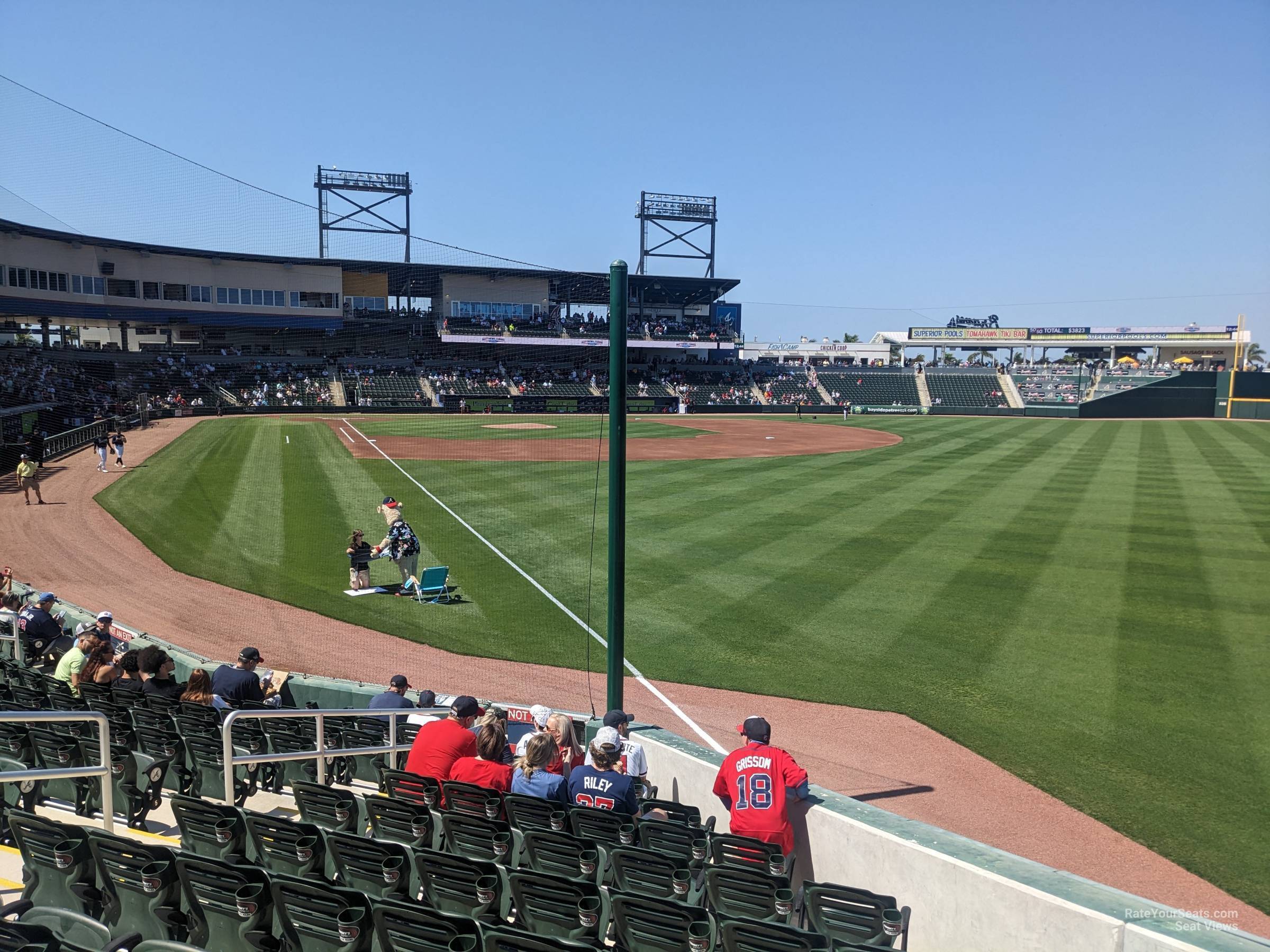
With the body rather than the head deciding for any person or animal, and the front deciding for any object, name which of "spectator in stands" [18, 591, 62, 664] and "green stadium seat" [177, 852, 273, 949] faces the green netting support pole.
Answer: the green stadium seat

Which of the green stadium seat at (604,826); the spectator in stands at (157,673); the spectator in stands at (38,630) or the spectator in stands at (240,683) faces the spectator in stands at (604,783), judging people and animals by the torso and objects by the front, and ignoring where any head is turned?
the green stadium seat

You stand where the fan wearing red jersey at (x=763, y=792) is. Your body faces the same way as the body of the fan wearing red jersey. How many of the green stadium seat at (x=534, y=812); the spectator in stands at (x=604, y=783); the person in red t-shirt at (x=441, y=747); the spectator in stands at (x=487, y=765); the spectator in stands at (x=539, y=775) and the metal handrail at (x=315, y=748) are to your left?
6

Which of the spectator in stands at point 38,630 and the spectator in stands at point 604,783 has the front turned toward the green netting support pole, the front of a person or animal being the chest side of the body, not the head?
the spectator in stands at point 604,783

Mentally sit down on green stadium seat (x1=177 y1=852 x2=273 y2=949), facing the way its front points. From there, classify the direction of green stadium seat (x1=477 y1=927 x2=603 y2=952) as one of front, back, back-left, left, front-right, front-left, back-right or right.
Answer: right

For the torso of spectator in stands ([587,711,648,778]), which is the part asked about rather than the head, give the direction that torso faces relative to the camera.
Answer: away from the camera

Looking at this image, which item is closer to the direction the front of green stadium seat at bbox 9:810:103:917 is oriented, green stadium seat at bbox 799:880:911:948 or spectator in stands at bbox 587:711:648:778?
the spectator in stands

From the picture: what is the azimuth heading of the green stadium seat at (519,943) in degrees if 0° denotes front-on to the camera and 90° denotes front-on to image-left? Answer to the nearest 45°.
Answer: approximately 225°

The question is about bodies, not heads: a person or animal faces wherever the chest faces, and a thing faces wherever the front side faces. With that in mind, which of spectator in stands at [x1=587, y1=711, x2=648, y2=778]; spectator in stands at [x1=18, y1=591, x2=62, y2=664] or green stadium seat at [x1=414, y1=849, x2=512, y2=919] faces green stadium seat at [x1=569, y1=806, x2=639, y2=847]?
green stadium seat at [x1=414, y1=849, x2=512, y2=919]

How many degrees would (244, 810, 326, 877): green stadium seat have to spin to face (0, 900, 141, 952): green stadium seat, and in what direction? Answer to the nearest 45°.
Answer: approximately 180°

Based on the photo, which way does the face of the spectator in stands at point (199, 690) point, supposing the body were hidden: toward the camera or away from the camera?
away from the camera

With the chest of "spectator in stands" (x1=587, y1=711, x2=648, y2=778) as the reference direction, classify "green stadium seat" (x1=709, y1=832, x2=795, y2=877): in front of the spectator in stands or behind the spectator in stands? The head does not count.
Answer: behind

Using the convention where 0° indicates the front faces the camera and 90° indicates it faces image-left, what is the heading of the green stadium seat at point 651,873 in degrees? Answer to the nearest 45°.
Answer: approximately 225°

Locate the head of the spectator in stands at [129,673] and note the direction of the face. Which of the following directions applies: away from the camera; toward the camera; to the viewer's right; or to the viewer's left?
away from the camera

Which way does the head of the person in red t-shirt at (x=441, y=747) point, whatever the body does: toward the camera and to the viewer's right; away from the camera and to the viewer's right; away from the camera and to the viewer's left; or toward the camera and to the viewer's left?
away from the camera and to the viewer's right

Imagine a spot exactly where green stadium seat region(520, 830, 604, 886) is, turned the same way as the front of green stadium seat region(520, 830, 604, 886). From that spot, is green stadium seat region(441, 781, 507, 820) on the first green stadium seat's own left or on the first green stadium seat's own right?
on the first green stadium seat's own left

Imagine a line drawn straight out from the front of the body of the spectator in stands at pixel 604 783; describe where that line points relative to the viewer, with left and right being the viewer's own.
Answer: facing away from the viewer

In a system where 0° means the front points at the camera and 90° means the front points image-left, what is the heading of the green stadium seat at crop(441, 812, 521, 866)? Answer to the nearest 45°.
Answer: approximately 225°
